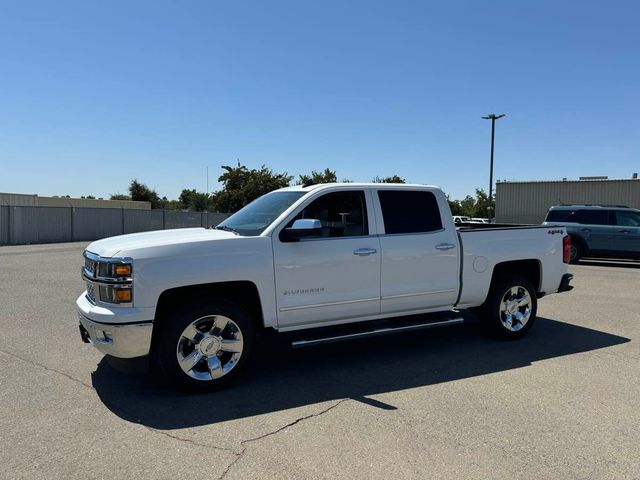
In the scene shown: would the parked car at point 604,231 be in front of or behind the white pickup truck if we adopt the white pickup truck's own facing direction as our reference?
behind

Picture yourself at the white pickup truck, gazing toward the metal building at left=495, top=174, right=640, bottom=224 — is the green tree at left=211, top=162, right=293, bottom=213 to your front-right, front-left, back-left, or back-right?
front-left

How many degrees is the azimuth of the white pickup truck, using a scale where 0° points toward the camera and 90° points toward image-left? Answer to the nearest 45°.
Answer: approximately 45°

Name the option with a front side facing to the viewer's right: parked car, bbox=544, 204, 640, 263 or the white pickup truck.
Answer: the parked car

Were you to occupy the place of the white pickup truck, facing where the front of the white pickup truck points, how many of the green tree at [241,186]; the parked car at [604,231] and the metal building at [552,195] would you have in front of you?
0

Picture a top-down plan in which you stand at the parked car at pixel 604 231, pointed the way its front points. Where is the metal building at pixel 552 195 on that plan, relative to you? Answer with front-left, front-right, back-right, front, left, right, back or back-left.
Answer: left

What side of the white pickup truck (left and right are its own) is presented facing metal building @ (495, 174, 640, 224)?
back

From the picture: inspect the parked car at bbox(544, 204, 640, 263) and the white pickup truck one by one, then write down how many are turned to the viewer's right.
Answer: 1

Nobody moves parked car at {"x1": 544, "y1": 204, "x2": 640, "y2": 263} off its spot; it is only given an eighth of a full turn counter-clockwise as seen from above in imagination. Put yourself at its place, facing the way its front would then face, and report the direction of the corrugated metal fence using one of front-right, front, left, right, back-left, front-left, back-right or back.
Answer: back-left

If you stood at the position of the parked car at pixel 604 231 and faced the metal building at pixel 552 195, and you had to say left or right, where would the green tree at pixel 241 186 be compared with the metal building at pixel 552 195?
left

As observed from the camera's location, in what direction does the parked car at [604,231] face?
facing to the right of the viewer

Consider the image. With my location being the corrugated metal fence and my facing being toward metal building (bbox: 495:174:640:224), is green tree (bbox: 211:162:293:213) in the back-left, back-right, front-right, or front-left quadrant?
front-left

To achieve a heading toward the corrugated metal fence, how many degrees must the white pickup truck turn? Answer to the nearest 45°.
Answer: approximately 90° to its right

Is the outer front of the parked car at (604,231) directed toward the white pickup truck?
no

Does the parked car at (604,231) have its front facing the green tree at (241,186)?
no
